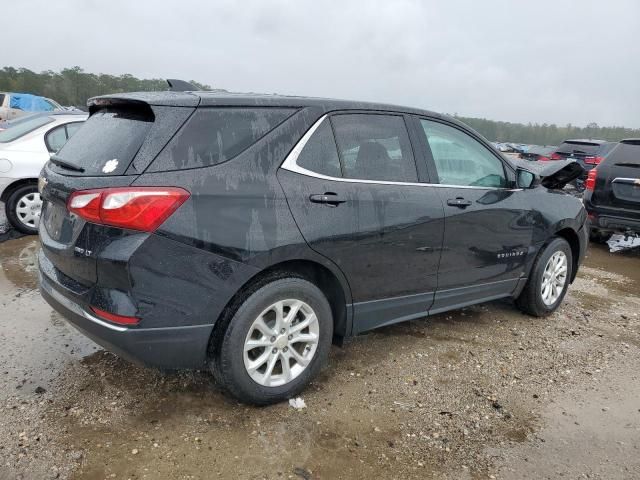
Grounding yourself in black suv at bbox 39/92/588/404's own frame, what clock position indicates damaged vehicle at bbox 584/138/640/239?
The damaged vehicle is roughly at 12 o'clock from the black suv.

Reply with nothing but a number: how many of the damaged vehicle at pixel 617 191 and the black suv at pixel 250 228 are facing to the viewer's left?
0

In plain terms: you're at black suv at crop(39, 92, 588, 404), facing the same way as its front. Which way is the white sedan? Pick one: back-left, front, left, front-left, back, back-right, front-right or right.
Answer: left

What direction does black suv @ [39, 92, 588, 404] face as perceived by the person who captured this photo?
facing away from the viewer and to the right of the viewer
